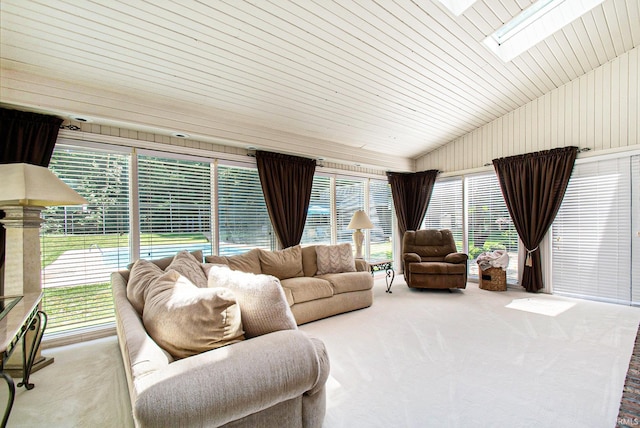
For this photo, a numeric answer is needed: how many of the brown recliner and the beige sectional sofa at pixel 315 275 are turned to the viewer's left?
0

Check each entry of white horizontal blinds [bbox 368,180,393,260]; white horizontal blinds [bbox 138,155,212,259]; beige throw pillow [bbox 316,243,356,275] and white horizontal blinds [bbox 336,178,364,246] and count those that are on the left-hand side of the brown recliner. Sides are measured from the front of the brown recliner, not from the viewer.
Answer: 0

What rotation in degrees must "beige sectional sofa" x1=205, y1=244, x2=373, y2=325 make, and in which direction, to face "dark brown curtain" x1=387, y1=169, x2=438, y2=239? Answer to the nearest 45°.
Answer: approximately 90° to its left

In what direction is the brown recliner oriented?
toward the camera

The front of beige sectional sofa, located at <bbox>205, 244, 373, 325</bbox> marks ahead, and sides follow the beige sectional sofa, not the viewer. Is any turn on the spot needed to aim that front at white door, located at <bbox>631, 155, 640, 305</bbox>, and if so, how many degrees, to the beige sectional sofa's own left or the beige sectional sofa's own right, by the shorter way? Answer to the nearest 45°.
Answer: approximately 45° to the beige sectional sofa's own left

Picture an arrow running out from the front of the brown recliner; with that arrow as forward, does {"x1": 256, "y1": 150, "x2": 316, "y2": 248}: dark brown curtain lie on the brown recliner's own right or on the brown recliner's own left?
on the brown recliner's own right

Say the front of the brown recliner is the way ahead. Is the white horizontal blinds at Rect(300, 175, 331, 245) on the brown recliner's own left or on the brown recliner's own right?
on the brown recliner's own right

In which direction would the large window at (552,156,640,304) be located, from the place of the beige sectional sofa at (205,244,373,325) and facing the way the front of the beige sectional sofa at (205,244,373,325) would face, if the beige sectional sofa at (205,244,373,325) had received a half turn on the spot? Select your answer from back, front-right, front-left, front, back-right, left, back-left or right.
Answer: back-right

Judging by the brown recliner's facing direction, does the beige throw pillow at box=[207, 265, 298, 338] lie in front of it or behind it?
in front

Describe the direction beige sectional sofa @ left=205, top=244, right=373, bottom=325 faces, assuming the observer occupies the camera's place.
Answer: facing the viewer and to the right of the viewer

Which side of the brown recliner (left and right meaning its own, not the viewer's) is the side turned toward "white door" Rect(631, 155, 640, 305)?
left

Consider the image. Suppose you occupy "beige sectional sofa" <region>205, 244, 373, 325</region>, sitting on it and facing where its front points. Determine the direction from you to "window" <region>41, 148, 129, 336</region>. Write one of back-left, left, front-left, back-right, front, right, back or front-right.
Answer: back-right

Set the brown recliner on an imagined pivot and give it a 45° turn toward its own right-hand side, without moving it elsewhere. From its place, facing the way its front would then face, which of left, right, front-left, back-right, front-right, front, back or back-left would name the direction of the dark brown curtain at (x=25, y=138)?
front

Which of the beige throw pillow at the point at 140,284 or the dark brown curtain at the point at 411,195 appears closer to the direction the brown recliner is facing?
the beige throw pillow

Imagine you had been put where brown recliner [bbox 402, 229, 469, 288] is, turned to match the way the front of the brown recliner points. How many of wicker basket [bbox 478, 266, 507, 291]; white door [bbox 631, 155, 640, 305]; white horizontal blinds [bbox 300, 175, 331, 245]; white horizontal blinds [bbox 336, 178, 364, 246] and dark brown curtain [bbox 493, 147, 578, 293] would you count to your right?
2

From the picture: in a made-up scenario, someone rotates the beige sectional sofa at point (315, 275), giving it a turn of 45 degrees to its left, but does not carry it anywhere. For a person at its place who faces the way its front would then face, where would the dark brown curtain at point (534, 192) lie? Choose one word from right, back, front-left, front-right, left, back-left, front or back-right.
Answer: front
